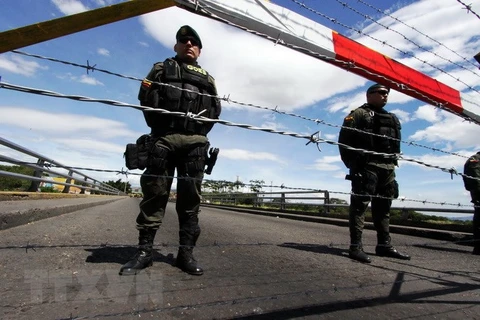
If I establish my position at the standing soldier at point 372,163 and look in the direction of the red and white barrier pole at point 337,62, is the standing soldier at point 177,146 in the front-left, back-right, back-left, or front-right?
front-right

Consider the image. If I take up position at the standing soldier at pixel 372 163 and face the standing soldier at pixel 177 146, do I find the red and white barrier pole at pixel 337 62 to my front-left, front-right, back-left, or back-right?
front-left

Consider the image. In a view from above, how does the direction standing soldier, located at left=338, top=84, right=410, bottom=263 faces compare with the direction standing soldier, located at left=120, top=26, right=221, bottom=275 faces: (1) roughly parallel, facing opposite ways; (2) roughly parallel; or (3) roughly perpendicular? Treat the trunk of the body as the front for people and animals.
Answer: roughly parallel

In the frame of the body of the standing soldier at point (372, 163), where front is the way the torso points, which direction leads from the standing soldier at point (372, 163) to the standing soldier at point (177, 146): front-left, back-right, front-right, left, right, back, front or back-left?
right

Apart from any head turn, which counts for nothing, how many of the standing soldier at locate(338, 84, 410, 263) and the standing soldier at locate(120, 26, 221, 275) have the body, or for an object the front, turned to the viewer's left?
0

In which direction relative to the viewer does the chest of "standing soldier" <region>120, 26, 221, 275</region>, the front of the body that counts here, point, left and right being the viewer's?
facing the viewer

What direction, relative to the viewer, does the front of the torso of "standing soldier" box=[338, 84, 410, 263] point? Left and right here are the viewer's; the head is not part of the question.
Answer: facing the viewer and to the right of the viewer

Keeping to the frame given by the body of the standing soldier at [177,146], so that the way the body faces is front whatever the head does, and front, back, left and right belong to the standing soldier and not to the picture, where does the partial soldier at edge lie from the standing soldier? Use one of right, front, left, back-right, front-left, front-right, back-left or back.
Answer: left

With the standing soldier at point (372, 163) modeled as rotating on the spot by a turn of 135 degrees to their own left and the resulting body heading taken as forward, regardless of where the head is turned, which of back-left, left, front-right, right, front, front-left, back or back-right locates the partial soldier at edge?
front-right
